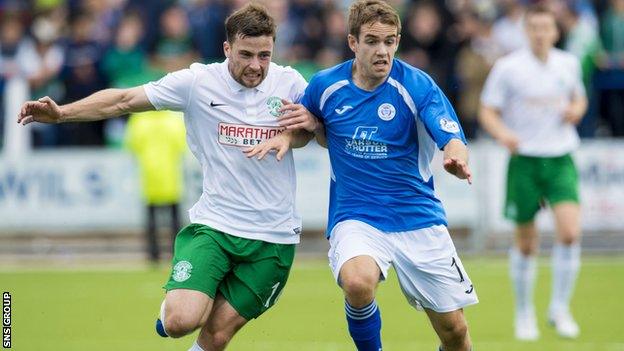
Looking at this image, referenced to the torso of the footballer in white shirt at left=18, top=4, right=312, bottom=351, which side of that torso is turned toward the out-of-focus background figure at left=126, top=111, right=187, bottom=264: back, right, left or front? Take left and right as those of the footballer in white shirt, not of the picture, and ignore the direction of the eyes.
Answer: back

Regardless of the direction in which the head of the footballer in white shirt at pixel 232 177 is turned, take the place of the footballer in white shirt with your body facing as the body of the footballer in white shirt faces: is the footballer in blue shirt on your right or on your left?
on your left

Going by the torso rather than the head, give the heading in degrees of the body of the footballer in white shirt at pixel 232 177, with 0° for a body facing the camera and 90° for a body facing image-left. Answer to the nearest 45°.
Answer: approximately 0°

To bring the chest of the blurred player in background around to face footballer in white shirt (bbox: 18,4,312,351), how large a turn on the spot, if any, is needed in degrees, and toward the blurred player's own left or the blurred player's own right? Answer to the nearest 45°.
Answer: approximately 45° to the blurred player's own right

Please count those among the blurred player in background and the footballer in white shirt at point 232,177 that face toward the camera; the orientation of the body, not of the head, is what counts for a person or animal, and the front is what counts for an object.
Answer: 2

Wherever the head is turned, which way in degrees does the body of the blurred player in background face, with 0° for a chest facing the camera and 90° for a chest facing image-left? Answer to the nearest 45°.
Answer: approximately 0°
